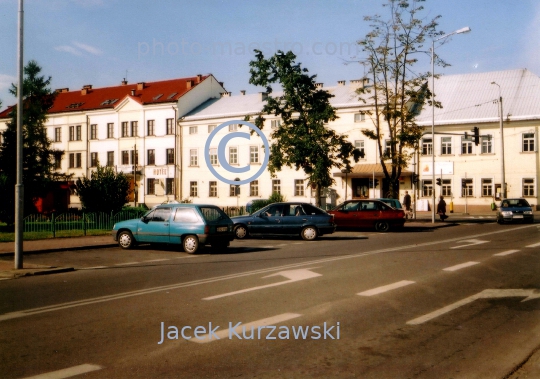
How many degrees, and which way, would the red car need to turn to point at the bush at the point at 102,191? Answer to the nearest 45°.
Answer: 0° — it already faces it

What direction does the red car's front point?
to the viewer's left

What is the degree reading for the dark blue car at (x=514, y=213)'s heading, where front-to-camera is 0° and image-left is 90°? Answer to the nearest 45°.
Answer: approximately 0°

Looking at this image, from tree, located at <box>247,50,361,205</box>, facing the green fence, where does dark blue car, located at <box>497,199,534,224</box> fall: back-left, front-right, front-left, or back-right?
back-left

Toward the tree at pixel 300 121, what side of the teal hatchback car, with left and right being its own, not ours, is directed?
right

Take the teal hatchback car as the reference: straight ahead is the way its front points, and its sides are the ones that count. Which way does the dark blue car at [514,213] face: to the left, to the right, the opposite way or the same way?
to the left

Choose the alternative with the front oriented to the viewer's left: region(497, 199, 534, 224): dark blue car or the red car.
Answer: the red car

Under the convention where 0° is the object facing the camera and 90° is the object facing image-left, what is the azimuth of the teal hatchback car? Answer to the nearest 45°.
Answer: approximately 135°

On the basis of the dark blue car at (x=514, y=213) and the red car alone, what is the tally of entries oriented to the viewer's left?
1
